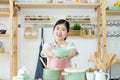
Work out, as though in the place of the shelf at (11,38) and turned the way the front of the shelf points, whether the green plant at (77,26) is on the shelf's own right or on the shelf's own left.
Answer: on the shelf's own left

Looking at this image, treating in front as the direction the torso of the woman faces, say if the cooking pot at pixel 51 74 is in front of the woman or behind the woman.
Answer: in front

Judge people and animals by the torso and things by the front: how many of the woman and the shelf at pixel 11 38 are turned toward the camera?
2

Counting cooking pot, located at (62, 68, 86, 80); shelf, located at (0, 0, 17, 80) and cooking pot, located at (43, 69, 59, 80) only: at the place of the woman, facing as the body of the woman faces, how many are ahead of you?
2

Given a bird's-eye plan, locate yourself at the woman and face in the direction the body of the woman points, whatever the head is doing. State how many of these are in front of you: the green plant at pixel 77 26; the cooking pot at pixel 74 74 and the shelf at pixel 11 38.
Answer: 1

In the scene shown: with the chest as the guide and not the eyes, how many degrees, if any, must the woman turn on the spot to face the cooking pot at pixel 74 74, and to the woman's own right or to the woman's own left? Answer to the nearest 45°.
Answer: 0° — they already face it

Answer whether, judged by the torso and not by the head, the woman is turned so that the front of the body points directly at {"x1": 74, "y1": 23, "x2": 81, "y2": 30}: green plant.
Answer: no

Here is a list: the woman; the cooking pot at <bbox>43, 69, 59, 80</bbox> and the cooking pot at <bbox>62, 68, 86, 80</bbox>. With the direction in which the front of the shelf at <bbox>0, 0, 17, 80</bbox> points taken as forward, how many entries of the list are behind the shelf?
0

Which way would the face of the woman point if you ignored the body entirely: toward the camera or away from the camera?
toward the camera

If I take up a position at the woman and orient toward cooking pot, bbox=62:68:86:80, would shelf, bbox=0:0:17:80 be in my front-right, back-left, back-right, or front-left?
back-right

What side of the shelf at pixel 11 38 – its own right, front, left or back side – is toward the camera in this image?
front

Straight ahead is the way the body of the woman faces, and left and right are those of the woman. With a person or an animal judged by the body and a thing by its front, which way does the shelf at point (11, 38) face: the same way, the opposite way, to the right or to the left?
the same way

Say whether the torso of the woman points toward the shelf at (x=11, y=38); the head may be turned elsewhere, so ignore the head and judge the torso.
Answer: no
